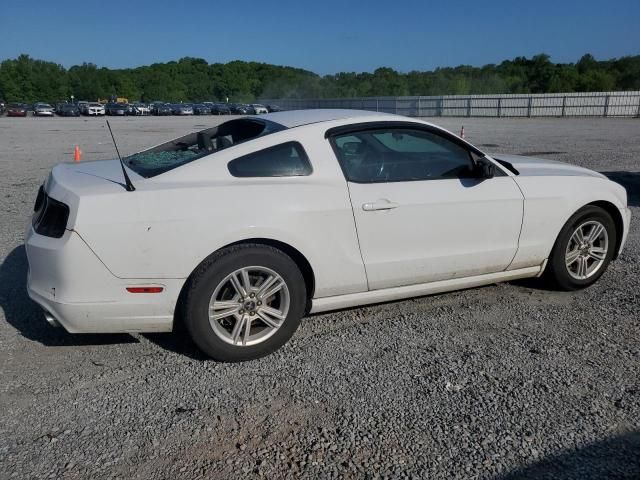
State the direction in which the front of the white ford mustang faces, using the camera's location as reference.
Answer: facing away from the viewer and to the right of the viewer

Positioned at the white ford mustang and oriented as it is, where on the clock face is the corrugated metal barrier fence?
The corrugated metal barrier fence is roughly at 11 o'clock from the white ford mustang.
